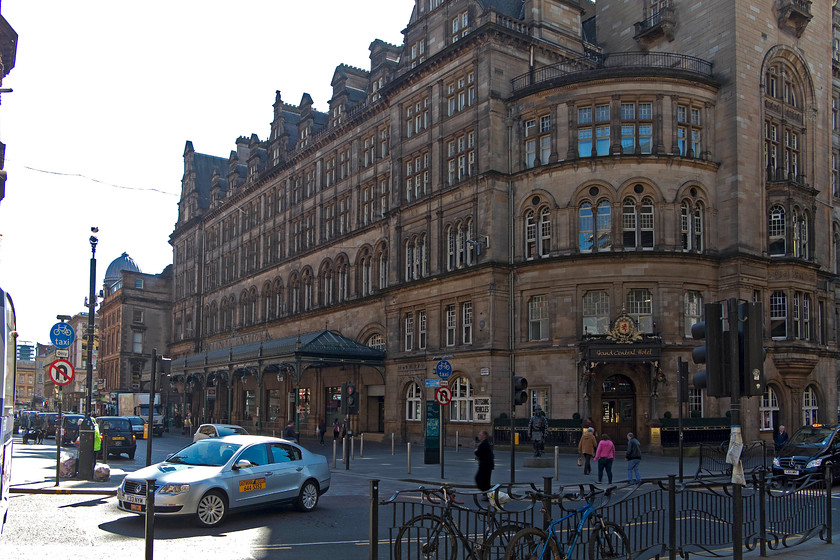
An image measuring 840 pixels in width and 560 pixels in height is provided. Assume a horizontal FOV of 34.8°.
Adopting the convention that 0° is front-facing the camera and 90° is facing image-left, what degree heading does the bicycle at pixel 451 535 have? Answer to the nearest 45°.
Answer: approximately 90°

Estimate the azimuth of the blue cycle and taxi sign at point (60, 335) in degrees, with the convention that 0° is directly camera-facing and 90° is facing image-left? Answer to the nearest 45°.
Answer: approximately 0°

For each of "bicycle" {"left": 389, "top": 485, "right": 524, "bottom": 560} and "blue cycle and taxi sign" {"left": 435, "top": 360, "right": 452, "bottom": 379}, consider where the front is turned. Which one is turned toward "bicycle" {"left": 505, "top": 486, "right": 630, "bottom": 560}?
the blue cycle and taxi sign

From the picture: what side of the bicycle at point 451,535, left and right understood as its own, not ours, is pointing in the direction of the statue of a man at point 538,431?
right

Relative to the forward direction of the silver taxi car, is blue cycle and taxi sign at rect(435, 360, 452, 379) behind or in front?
behind

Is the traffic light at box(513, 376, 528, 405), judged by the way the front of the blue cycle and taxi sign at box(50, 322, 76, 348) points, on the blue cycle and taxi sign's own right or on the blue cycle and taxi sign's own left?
on the blue cycle and taxi sign's own left
